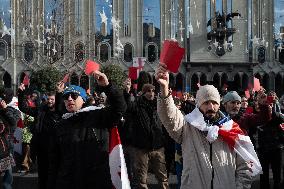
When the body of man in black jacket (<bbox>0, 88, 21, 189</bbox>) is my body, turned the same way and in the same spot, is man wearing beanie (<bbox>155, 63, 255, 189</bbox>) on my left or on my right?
on my left

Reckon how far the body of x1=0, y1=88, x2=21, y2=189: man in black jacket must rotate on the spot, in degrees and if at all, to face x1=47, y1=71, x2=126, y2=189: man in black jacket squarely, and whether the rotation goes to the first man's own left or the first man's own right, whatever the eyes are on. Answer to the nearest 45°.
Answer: approximately 90° to the first man's own left

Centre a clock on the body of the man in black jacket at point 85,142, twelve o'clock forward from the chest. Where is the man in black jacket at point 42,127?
the man in black jacket at point 42,127 is roughly at 4 o'clock from the man in black jacket at point 85,142.

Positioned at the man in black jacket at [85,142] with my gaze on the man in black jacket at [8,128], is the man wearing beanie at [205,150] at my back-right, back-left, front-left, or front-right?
back-right

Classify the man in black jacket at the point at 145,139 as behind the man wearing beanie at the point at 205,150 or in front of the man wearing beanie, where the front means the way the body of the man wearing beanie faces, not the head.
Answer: behind
